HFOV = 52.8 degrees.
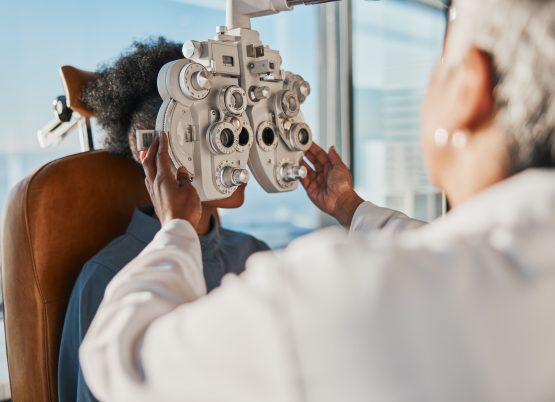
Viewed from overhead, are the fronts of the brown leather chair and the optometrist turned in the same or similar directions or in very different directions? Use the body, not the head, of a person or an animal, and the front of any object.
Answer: very different directions

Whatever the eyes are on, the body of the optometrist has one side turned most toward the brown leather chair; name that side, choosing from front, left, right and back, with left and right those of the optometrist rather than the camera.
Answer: front

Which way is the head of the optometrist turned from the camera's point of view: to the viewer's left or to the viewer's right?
to the viewer's left

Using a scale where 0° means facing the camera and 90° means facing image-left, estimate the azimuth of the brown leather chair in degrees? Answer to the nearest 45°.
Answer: approximately 315°

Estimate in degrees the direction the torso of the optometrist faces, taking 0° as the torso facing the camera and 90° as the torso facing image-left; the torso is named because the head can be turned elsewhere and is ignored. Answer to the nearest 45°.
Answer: approximately 135°

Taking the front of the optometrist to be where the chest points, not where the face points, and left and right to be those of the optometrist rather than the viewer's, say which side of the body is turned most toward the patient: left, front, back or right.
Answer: front

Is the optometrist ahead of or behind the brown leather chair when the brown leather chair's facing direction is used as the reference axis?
ahead
